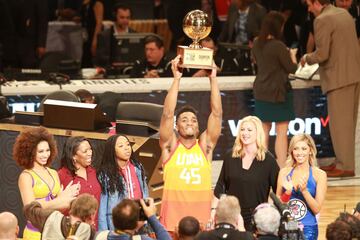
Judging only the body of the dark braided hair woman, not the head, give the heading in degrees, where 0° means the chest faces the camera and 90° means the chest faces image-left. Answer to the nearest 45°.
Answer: approximately 315°

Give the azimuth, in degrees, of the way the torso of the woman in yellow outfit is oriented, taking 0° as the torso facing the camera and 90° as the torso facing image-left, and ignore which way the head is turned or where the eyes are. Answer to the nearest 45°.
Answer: approximately 315°

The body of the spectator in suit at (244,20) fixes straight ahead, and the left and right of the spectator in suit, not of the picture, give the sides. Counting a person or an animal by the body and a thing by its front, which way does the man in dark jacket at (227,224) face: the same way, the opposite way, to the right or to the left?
the opposite way

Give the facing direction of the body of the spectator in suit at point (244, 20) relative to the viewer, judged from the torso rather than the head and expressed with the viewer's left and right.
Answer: facing the viewer

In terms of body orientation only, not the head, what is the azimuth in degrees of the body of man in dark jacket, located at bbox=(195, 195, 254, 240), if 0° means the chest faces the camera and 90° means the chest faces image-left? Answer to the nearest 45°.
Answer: approximately 180°

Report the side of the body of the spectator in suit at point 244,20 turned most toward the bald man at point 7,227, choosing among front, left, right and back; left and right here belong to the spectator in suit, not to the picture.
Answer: front

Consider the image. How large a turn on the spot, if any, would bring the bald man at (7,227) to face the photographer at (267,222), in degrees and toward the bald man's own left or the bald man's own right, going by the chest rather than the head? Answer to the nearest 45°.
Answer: approximately 90° to the bald man's own right

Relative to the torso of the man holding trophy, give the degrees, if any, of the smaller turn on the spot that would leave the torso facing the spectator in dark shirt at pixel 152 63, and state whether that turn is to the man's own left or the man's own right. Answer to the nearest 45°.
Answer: approximately 180°

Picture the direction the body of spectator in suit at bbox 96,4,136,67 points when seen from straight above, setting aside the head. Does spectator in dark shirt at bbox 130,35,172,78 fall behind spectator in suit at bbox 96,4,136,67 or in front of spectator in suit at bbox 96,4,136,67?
in front

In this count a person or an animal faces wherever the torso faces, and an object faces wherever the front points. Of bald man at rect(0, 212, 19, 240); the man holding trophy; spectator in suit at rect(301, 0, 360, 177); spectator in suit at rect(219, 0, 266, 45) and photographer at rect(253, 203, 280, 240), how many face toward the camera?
2

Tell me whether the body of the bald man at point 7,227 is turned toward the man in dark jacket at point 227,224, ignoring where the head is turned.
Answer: no

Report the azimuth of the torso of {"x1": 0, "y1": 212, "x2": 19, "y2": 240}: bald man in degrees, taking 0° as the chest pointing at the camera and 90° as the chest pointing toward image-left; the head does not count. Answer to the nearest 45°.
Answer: approximately 180°

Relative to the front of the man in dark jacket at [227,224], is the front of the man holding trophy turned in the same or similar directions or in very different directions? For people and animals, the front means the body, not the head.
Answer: very different directions

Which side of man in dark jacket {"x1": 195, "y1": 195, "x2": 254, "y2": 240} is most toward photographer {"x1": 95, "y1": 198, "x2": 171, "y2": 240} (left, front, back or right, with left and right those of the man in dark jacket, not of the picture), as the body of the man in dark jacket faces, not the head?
left

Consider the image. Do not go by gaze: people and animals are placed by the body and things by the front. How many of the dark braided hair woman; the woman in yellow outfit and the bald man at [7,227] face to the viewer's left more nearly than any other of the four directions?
0

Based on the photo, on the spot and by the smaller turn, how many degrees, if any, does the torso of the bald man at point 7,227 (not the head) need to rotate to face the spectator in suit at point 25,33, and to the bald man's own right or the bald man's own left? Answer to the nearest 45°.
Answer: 0° — they already face them
